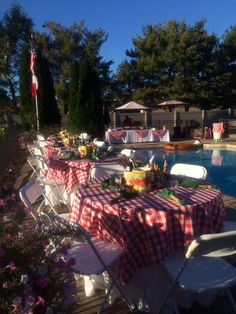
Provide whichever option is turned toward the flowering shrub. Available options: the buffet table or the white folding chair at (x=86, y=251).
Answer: the buffet table

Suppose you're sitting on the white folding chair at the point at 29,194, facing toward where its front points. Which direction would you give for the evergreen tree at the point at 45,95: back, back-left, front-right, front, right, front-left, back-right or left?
front-left

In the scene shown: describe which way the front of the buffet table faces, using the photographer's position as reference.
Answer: facing the viewer

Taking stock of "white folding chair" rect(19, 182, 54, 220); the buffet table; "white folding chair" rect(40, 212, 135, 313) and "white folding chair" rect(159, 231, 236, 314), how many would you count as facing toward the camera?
1

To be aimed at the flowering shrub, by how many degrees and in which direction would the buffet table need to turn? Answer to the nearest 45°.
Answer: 0° — it already faces it

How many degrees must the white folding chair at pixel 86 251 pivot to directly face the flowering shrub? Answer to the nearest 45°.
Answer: approximately 180°

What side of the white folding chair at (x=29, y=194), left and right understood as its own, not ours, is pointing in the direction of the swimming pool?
front

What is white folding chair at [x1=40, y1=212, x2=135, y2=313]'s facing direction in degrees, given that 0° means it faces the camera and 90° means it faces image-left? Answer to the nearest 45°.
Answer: approximately 225°

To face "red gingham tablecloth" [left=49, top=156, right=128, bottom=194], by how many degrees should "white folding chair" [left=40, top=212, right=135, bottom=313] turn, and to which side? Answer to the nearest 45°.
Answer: approximately 45° to its left

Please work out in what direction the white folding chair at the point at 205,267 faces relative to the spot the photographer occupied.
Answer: facing away from the viewer and to the left of the viewer

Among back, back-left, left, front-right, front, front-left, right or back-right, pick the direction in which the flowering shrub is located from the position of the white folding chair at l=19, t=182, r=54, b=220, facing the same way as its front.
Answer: back-right

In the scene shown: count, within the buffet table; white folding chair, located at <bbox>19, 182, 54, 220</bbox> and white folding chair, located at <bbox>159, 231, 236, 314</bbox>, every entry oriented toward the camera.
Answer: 1

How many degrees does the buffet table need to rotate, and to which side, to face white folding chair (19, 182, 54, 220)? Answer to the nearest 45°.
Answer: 0° — it already faces it

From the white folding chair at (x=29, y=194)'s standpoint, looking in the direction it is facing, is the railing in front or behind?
in front

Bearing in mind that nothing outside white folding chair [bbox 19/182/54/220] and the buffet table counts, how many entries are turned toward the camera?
1

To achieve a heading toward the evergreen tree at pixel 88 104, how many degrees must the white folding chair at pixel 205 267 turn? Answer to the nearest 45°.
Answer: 0° — it already faces it

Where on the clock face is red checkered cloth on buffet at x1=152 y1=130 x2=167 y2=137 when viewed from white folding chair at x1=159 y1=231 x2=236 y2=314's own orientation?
The red checkered cloth on buffet is roughly at 1 o'clock from the white folding chair.

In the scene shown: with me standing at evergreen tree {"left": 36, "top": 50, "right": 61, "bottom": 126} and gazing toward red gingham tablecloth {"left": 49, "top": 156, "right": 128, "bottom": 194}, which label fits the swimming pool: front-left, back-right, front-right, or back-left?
front-left

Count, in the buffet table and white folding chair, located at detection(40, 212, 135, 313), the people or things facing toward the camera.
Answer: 1

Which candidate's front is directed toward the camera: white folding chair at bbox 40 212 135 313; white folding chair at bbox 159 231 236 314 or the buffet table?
the buffet table

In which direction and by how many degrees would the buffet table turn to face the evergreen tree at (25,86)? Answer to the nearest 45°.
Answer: approximately 90° to its right
